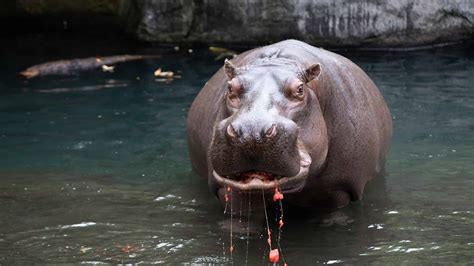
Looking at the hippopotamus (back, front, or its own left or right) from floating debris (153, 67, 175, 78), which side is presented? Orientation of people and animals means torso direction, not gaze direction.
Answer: back

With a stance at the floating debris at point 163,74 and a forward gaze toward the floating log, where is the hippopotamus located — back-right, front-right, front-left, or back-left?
back-left

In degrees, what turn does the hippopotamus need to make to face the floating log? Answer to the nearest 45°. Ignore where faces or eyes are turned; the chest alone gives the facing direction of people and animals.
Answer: approximately 135° to its right

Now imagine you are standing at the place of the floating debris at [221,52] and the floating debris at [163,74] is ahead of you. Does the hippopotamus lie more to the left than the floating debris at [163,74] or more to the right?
left

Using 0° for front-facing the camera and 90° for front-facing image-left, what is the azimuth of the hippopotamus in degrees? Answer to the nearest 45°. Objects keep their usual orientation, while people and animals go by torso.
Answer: approximately 0°

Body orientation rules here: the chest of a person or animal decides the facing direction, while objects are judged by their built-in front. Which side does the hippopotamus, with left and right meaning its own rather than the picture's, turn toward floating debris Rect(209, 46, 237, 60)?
back
